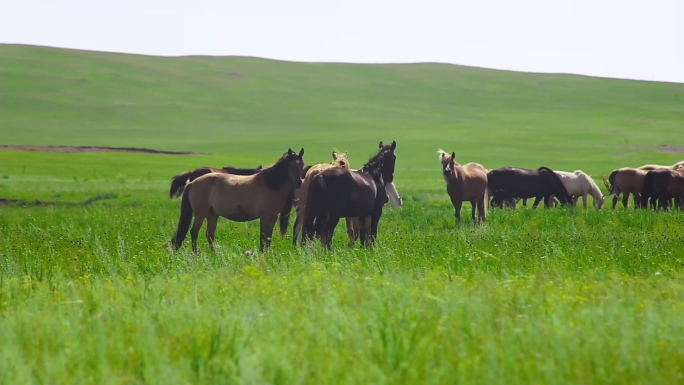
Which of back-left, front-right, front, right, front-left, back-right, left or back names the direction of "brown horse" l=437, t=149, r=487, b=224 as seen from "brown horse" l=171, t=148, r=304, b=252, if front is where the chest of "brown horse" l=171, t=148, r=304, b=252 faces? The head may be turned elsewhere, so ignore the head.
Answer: front-left

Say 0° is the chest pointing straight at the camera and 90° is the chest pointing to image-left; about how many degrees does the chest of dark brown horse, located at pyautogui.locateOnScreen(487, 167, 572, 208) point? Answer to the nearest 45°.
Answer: approximately 270°

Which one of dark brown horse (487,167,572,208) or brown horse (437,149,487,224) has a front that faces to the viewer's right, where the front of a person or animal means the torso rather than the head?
the dark brown horse

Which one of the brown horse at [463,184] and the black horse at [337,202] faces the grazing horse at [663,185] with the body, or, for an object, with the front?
the black horse

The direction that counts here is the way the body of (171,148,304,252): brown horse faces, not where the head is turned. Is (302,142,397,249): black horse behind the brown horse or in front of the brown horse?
in front

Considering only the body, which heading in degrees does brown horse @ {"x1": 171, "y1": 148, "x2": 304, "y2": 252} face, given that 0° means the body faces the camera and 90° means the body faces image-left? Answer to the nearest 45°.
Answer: approximately 270°

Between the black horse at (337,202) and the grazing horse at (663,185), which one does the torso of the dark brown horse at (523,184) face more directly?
the grazing horse

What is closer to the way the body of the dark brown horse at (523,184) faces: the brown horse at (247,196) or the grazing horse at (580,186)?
the grazing horse

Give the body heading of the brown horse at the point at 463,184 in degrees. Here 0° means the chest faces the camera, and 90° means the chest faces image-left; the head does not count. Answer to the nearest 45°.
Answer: approximately 45°

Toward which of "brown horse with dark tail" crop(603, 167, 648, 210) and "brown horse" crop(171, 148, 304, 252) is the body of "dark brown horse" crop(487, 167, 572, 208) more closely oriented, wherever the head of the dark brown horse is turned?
the brown horse with dark tail
